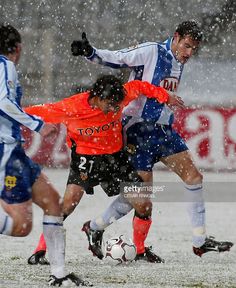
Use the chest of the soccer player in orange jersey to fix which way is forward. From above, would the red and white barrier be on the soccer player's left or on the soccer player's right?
on the soccer player's left

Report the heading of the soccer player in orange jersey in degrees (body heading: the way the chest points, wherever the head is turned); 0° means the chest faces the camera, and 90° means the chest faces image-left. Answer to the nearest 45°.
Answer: approximately 315°
